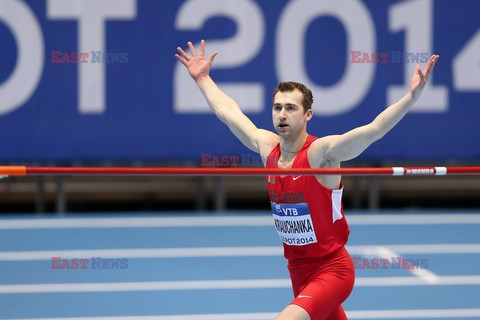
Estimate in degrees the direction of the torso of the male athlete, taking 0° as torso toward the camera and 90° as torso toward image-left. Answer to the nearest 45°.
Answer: approximately 45°
